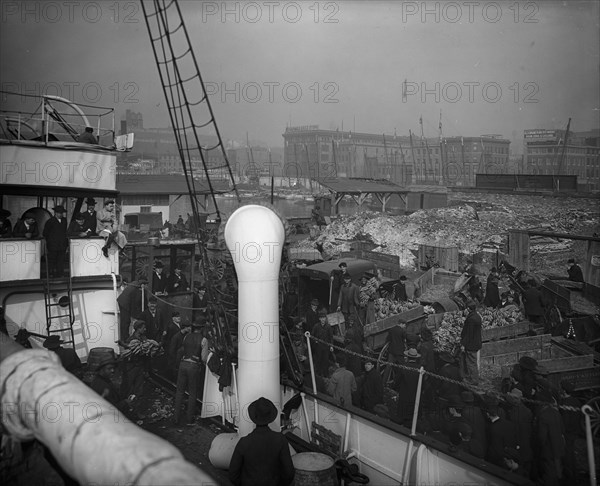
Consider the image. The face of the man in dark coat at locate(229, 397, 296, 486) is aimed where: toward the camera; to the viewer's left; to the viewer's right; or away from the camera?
away from the camera

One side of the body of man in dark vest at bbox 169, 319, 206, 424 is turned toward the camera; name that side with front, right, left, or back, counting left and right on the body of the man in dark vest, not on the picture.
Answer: back

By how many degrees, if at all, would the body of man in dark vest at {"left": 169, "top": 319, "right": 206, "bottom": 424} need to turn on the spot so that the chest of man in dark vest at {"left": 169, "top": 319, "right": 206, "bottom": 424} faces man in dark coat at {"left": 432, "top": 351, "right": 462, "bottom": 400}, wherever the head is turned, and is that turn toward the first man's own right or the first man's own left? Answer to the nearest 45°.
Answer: approximately 90° to the first man's own right

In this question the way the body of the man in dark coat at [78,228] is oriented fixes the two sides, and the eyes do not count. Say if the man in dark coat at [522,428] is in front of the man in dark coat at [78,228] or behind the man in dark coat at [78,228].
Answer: in front

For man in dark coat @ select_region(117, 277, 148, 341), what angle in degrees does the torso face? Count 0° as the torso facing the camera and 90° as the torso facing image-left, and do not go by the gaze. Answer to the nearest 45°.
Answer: approximately 270°

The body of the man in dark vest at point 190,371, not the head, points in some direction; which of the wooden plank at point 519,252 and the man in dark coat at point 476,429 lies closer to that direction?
the wooden plank

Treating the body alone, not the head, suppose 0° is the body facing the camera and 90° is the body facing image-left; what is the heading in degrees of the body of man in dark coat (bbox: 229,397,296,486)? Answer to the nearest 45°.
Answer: approximately 180°

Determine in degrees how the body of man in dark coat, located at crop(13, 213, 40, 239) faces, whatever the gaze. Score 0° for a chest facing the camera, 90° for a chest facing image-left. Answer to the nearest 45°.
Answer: approximately 315°
